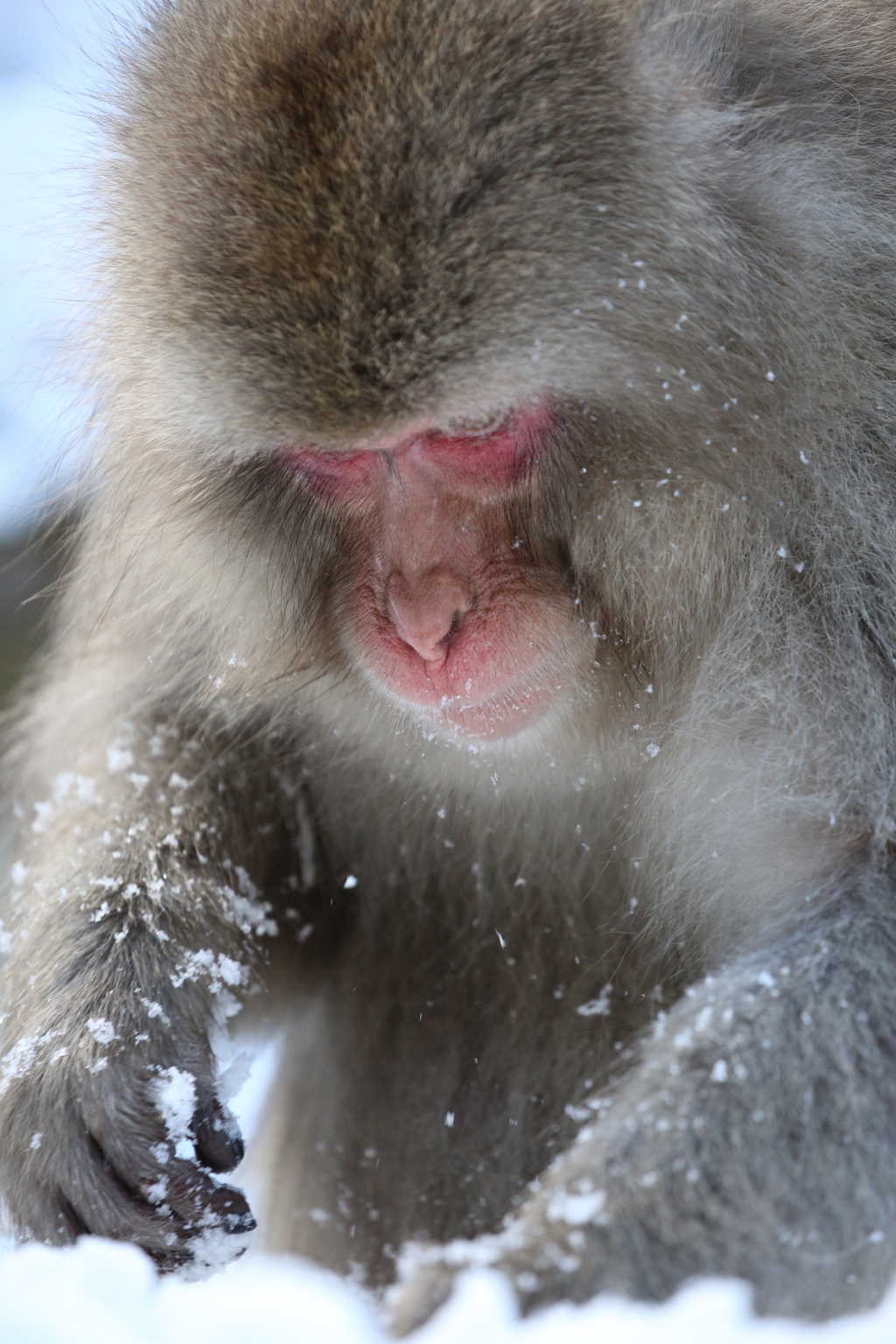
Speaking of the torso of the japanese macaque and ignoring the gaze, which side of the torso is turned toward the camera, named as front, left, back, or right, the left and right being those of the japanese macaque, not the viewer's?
front
